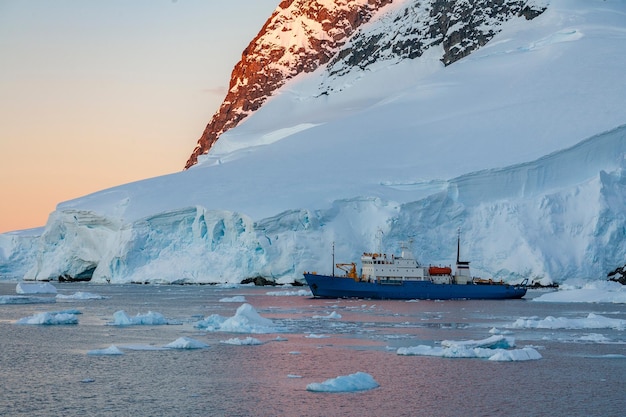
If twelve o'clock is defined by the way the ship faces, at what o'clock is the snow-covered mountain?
The snow-covered mountain is roughly at 3 o'clock from the ship.

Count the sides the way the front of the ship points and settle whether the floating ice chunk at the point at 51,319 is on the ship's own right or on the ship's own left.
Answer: on the ship's own left

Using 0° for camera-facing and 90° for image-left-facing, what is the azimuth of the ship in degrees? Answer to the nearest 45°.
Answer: approximately 90°

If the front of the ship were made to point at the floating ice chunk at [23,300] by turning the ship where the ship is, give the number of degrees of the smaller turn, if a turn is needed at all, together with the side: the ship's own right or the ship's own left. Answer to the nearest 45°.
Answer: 0° — it already faces it

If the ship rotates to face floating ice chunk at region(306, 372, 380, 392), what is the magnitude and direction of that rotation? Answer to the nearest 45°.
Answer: approximately 90° to its left

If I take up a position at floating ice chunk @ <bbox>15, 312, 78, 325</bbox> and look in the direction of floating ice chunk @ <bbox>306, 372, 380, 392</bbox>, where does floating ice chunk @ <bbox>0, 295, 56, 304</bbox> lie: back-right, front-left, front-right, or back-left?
back-left

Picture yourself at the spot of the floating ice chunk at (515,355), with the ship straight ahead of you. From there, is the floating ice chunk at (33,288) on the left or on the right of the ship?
left

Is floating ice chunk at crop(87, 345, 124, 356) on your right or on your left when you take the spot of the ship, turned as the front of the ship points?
on your left
